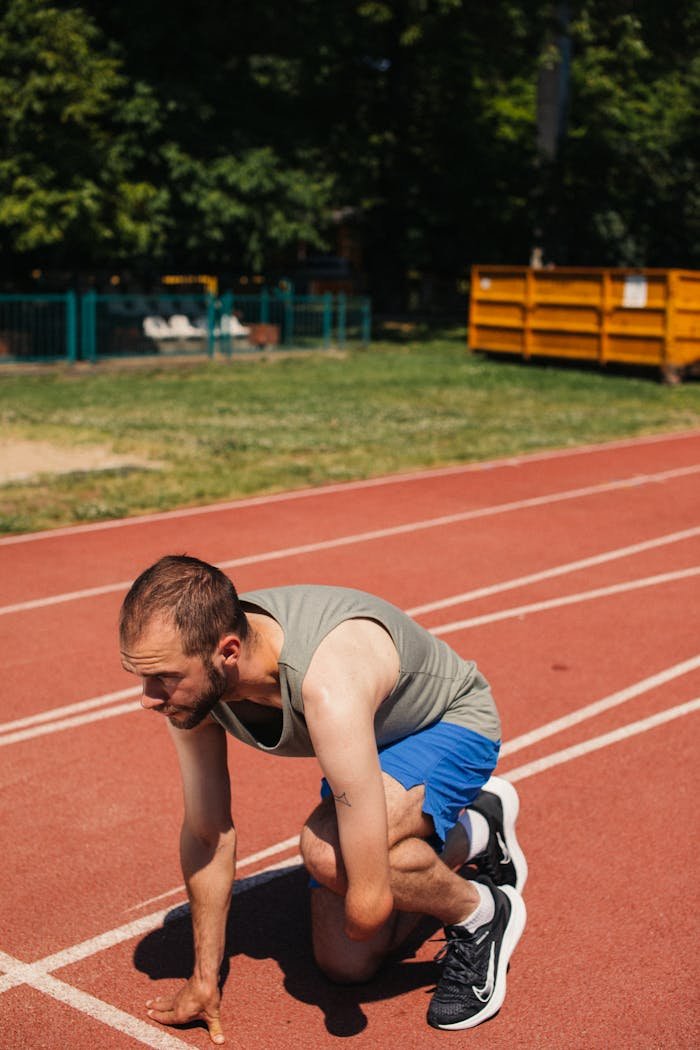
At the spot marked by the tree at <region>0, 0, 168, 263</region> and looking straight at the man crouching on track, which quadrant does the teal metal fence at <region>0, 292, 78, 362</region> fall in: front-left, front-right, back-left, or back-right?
front-right

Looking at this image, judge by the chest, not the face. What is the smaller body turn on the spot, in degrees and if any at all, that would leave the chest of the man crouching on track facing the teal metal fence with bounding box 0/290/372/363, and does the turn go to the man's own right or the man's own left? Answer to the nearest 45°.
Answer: approximately 135° to the man's own right

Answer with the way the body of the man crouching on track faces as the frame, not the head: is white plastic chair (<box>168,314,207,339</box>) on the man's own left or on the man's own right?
on the man's own right

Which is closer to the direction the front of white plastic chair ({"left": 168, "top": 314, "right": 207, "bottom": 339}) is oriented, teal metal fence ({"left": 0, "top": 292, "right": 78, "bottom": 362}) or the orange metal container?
the orange metal container

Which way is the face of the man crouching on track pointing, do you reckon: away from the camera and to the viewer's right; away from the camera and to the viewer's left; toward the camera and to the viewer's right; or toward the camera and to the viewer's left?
toward the camera and to the viewer's left
